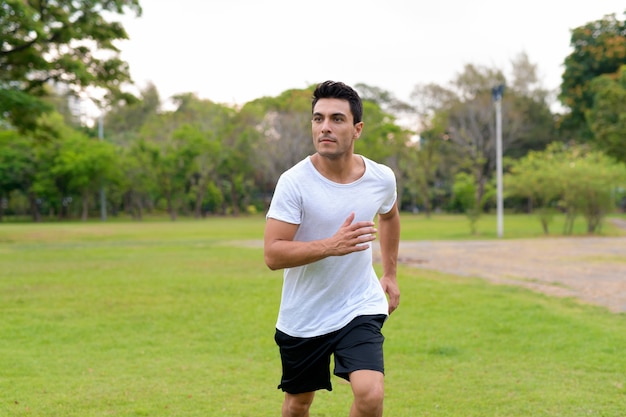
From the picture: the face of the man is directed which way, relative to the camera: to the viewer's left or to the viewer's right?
to the viewer's left

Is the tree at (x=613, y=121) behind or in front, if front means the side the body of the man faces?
behind

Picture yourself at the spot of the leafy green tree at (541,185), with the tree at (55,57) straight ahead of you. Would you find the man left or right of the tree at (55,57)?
left

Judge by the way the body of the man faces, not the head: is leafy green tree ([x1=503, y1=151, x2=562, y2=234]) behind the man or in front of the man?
behind

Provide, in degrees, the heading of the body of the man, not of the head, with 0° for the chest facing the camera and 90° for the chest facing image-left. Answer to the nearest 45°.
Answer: approximately 0°

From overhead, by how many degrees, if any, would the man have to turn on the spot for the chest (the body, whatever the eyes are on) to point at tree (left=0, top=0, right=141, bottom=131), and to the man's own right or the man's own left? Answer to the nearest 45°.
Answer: approximately 135° to the man's own right
